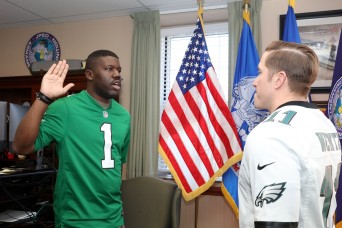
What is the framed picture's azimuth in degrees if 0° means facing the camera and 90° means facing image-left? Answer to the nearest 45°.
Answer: approximately 0°

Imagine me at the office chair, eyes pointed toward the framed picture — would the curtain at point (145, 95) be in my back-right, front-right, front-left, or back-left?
front-left

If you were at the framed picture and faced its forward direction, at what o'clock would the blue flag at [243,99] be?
The blue flag is roughly at 2 o'clock from the framed picture.

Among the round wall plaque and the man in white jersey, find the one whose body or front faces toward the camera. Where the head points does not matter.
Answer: the round wall plaque

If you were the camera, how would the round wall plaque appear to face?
facing the viewer

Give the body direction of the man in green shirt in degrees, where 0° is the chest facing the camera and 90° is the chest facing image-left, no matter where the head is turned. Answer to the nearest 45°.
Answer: approximately 315°

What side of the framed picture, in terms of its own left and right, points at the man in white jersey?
front

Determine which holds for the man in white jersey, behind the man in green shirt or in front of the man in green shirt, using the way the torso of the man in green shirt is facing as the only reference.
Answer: in front

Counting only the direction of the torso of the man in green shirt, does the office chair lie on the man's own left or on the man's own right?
on the man's own left

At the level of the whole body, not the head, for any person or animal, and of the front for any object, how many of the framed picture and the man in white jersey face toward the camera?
1

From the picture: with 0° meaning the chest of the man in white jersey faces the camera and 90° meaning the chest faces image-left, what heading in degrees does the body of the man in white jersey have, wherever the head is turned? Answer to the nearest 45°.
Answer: approximately 135°

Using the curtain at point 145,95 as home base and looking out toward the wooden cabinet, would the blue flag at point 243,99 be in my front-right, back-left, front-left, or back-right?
back-left

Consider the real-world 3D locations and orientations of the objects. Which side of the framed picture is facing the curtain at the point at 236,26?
right
